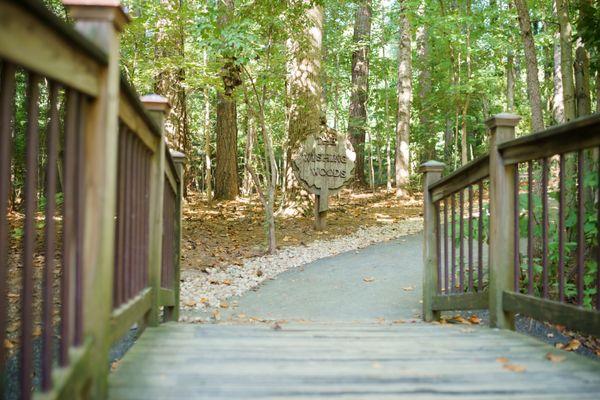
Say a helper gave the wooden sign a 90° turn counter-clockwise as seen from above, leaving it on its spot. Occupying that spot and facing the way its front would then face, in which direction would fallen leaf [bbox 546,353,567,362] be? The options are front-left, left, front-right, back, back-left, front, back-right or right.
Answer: right

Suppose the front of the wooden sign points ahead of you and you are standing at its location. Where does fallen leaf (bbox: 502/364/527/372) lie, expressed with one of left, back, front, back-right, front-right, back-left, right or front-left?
front

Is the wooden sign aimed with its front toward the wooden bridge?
yes

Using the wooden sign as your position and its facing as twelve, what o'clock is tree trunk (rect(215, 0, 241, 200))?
The tree trunk is roughly at 5 o'clock from the wooden sign.

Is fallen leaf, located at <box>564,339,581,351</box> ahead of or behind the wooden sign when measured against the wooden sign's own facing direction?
ahead

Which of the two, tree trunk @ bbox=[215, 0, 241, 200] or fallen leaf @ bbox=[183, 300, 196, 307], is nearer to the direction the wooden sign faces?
the fallen leaf

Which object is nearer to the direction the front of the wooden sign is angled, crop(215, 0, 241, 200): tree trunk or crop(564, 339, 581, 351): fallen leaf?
the fallen leaf

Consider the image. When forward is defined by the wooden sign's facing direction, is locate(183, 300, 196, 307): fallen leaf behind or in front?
in front

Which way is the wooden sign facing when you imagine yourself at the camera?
facing the viewer

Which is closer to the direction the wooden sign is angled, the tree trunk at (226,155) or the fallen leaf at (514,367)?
the fallen leaf

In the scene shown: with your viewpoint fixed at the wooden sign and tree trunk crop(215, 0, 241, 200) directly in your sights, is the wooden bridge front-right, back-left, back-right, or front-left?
back-left
